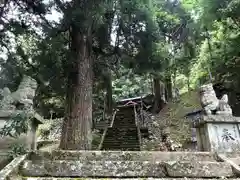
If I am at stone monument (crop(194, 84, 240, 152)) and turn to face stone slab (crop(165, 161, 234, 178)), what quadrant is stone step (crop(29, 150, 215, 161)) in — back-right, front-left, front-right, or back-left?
front-right

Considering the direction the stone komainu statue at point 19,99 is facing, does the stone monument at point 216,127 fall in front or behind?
in front

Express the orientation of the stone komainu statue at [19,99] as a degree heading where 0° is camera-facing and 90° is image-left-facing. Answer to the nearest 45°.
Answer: approximately 270°

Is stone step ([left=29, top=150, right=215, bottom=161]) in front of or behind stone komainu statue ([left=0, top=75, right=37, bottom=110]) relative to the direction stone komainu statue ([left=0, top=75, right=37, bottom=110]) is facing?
in front

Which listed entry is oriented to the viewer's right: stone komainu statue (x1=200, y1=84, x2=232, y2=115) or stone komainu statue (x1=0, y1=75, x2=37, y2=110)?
stone komainu statue (x1=0, y1=75, x2=37, y2=110)

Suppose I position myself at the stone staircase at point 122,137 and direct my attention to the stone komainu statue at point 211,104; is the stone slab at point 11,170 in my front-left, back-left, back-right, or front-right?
front-right
